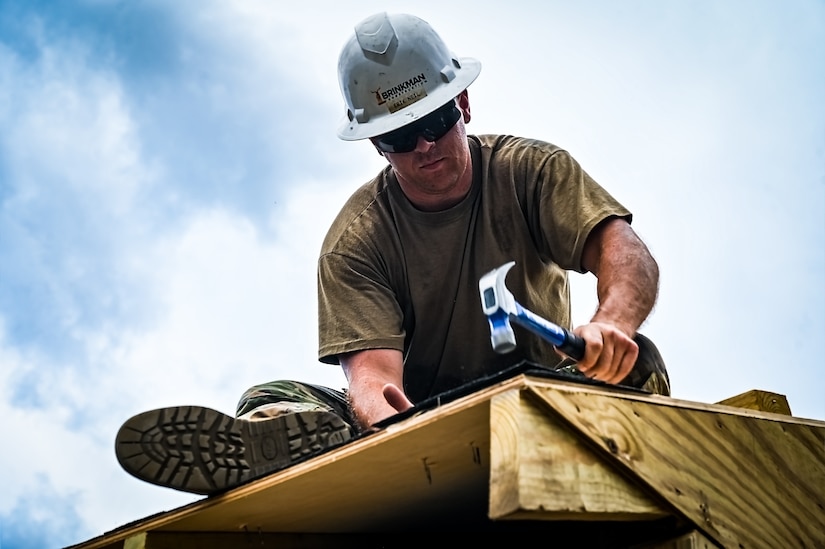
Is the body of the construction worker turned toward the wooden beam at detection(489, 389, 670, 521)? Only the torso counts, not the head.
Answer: yes

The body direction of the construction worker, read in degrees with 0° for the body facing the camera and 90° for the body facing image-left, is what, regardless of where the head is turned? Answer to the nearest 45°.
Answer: approximately 0°
